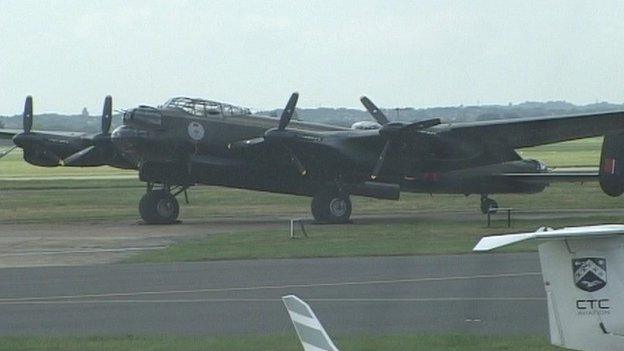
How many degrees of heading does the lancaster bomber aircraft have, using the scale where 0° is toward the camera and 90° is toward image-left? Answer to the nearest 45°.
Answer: approximately 45°
